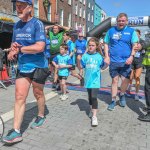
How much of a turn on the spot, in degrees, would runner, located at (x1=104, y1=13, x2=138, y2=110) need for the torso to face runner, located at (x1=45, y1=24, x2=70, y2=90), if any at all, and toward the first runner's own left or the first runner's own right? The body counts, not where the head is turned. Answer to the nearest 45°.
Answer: approximately 135° to the first runner's own right

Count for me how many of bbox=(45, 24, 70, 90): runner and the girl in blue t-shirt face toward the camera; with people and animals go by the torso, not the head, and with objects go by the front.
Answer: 2

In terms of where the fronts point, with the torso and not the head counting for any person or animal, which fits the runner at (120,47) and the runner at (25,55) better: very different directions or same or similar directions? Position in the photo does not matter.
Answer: same or similar directions

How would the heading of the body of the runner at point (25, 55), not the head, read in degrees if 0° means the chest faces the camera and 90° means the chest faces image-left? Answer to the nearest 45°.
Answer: approximately 45°

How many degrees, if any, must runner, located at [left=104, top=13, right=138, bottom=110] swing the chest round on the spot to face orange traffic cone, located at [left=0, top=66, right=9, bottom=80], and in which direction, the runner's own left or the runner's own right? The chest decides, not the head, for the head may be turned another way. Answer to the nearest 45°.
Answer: approximately 135° to the runner's own right

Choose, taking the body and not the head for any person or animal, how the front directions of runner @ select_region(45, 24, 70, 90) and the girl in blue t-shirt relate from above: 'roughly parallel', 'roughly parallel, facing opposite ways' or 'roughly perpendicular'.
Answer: roughly parallel

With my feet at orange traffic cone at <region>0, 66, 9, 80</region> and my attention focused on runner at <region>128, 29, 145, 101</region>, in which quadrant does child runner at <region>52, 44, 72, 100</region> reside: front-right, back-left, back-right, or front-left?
front-right

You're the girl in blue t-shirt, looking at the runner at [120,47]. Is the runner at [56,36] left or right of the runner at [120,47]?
left

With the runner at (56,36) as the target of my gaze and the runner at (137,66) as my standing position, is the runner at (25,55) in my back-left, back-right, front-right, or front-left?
front-left

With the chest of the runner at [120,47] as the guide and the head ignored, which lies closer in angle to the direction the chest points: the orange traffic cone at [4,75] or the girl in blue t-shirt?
the girl in blue t-shirt

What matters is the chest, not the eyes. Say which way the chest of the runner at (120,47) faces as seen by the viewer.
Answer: toward the camera

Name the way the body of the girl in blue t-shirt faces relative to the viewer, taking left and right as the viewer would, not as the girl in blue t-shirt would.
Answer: facing the viewer

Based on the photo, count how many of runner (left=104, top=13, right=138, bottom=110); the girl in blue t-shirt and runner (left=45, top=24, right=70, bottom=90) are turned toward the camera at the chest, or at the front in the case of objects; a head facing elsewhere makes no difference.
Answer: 3

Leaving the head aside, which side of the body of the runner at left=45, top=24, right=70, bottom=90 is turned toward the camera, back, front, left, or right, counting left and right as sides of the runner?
front
